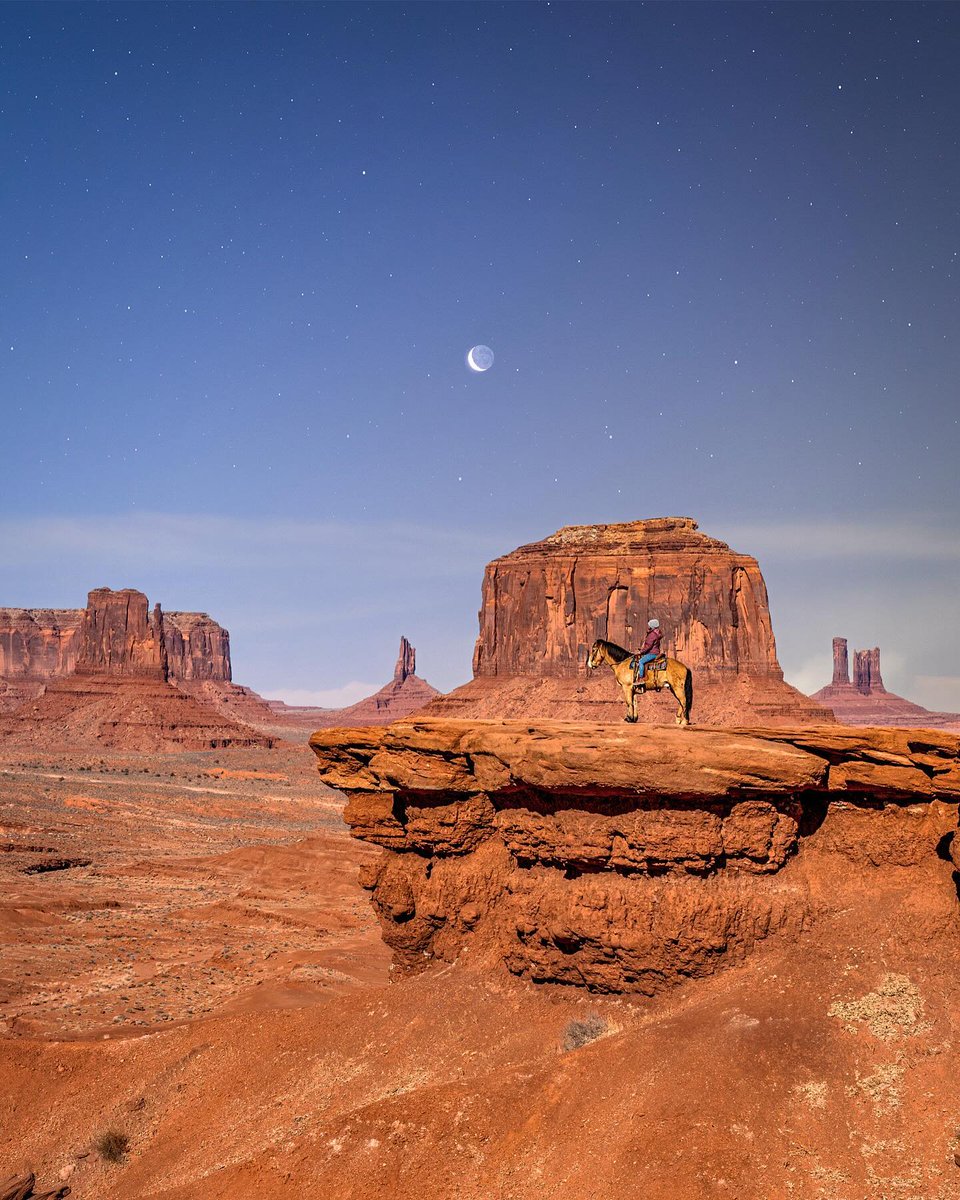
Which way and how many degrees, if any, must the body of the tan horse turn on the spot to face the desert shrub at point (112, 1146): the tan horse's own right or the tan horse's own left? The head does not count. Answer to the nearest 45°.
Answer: approximately 45° to the tan horse's own left

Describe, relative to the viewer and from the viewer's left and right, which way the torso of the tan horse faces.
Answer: facing to the left of the viewer

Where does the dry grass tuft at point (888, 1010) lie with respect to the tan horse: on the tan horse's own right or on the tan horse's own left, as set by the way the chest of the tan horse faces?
on the tan horse's own left

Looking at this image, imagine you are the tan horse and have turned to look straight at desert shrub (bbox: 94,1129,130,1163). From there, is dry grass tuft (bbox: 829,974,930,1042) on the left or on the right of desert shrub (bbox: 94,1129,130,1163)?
left

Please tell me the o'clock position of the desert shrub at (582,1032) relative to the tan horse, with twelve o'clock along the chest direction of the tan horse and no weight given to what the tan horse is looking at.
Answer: The desert shrub is roughly at 9 o'clock from the tan horse.

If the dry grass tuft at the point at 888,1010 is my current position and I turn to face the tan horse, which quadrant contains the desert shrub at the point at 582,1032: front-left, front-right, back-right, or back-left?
front-left

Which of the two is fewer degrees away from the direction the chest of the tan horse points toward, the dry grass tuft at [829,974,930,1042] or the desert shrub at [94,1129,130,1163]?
the desert shrub
